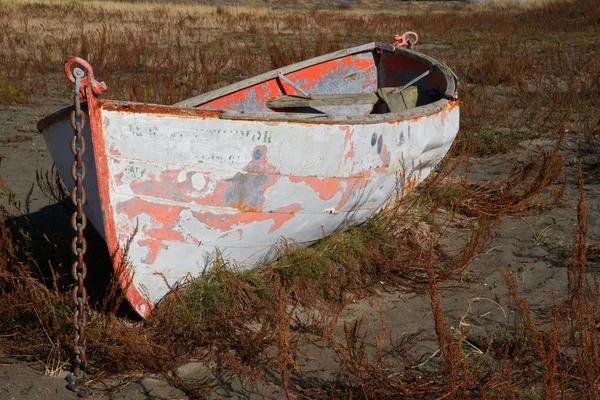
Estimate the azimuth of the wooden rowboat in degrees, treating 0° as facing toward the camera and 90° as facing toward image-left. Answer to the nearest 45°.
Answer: approximately 45°
